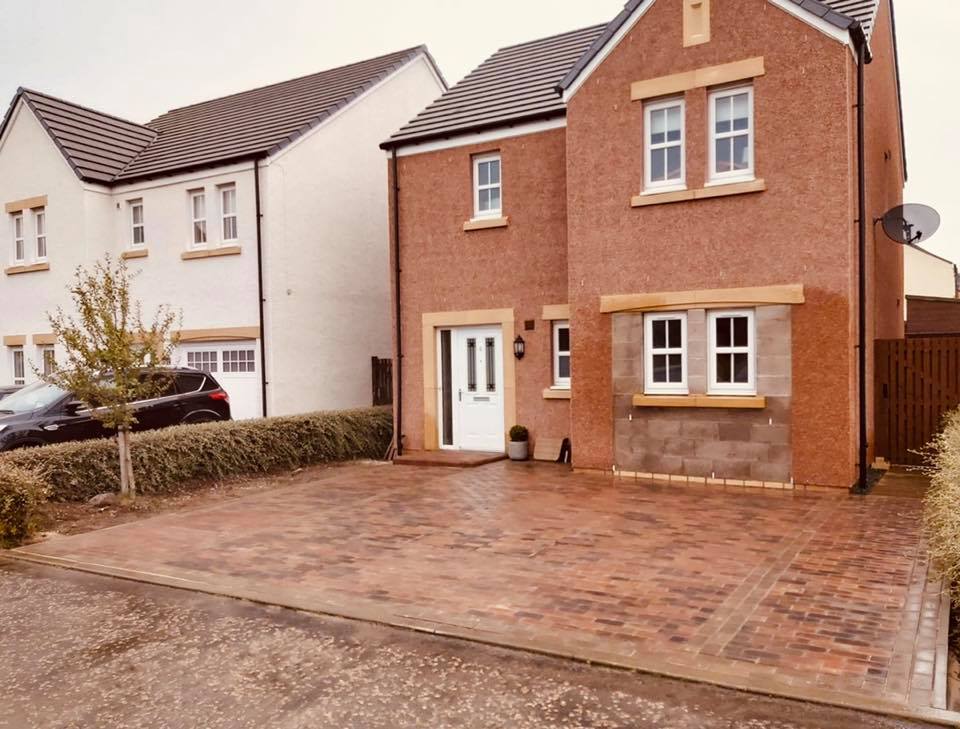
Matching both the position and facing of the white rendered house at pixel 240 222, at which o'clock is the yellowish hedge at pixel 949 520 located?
The yellowish hedge is roughly at 10 o'clock from the white rendered house.

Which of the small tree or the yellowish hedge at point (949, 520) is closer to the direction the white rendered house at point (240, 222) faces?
the small tree

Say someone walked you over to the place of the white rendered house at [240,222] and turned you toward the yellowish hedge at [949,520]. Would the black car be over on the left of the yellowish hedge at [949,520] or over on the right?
right

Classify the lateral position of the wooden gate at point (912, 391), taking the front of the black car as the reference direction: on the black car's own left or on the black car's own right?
on the black car's own left

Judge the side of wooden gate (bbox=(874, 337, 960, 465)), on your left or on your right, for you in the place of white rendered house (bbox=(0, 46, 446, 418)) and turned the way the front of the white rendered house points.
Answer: on your left

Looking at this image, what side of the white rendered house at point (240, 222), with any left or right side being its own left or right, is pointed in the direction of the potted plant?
left

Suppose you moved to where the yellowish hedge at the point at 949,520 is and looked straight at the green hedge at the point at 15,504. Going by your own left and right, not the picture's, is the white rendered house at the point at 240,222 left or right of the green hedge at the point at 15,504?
right

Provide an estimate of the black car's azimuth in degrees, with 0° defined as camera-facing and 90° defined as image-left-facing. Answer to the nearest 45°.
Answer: approximately 45°

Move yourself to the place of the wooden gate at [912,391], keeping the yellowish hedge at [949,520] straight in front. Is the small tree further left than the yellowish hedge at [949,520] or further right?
right

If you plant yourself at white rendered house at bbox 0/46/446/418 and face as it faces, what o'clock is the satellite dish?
The satellite dish is roughly at 9 o'clock from the white rendered house.
